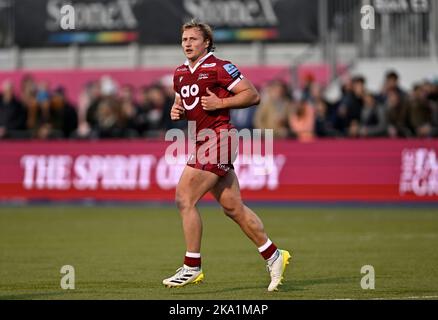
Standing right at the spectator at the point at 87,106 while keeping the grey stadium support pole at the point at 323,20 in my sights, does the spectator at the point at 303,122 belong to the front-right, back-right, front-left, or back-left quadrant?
front-right

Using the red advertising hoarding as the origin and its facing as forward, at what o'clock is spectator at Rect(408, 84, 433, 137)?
The spectator is roughly at 9 o'clock from the red advertising hoarding.

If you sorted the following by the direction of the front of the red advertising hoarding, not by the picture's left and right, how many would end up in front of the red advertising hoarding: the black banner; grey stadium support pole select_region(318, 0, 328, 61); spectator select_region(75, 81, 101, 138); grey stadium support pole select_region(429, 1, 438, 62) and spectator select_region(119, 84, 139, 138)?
0

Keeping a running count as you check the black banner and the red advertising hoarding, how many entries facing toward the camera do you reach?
2

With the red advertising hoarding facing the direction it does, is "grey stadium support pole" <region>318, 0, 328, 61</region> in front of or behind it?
behind

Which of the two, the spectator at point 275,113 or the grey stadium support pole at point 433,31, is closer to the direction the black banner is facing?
the spectator

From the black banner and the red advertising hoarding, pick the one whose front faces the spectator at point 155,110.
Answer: the black banner

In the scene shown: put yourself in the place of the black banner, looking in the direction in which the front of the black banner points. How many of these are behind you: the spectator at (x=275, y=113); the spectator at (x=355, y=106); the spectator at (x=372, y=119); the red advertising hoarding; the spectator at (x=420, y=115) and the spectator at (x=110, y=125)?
0

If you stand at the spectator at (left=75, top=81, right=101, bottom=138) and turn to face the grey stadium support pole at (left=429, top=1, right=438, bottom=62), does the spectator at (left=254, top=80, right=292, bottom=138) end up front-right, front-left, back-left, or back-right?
front-right

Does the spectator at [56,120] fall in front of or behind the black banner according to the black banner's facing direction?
in front

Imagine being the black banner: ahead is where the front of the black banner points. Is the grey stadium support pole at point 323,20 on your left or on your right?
on your left

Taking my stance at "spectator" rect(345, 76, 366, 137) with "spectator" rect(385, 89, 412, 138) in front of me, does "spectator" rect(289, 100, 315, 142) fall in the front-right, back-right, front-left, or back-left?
back-right

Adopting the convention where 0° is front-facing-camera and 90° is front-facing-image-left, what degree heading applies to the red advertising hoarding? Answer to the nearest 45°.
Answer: approximately 0°

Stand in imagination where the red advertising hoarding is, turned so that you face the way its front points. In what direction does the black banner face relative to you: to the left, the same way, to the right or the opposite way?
the same way

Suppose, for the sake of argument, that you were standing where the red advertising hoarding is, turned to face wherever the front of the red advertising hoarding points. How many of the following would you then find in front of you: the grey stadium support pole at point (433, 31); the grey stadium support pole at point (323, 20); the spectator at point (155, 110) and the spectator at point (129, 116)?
0

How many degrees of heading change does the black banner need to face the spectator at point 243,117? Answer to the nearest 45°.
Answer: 0° — it already faces them

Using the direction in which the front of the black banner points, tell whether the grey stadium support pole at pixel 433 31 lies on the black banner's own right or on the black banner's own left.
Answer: on the black banner's own left

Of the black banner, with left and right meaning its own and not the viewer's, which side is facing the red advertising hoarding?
front

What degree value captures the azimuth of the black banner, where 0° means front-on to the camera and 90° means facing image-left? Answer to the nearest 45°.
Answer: approximately 0°

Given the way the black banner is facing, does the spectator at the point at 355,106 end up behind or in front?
in front
